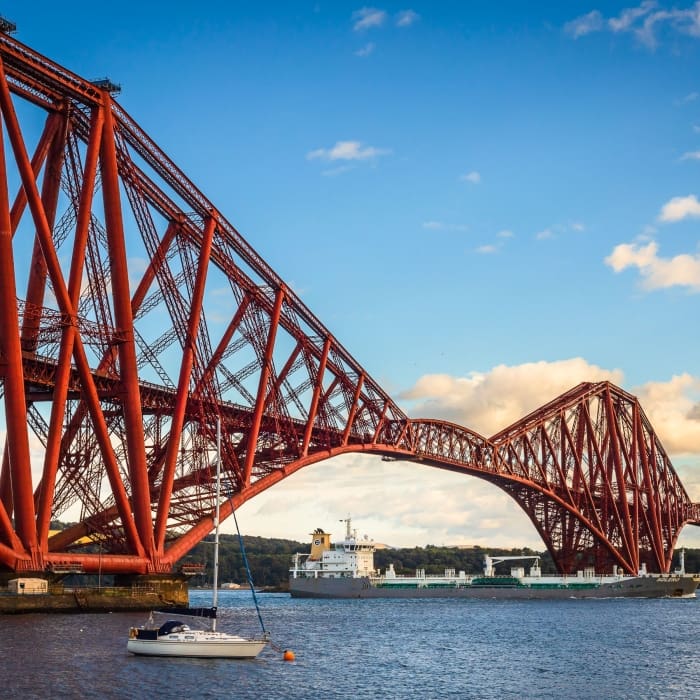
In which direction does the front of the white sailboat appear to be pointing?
to the viewer's right
